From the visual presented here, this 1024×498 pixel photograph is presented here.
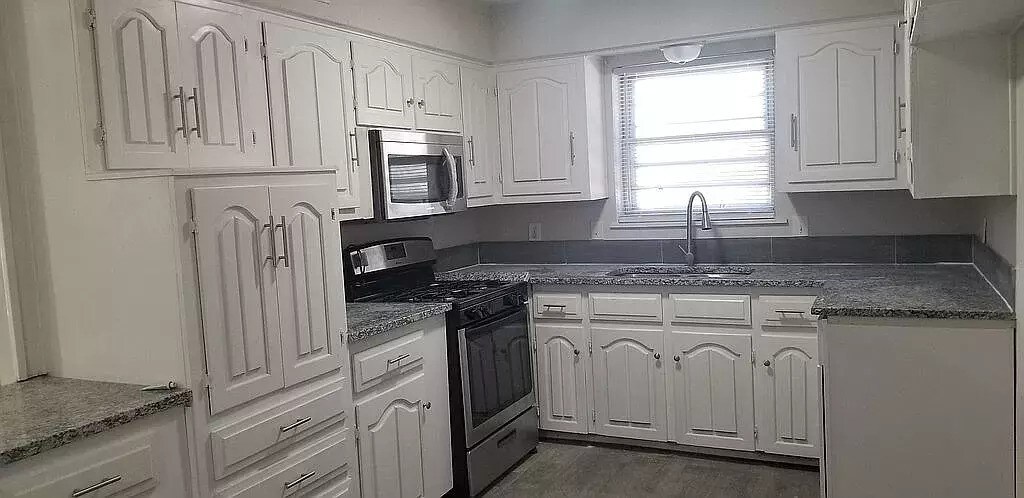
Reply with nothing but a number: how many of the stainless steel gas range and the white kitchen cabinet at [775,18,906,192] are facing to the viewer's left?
0

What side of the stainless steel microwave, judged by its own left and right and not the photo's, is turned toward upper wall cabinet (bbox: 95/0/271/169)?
right

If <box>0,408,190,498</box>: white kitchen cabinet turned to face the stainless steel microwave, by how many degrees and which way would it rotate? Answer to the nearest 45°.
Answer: approximately 90° to its left

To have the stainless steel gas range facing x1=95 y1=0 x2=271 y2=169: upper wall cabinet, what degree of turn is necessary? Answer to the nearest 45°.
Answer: approximately 90° to its right

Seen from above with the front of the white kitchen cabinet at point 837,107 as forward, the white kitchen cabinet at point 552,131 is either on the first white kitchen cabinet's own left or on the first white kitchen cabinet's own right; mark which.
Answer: on the first white kitchen cabinet's own right

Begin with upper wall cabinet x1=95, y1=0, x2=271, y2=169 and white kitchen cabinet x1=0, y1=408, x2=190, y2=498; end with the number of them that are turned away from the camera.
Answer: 0

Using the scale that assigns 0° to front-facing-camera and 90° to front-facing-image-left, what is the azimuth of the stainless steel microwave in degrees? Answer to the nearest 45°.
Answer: approximately 315°

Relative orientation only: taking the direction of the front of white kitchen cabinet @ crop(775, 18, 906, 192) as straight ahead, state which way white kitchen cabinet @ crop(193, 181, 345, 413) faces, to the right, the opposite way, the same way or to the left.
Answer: to the left

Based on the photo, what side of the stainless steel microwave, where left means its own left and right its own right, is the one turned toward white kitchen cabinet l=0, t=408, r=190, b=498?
right

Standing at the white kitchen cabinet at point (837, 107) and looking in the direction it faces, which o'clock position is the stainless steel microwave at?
The stainless steel microwave is roughly at 2 o'clock from the white kitchen cabinet.

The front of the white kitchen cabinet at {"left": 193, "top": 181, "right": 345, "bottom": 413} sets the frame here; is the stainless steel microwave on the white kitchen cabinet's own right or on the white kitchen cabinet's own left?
on the white kitchen cabinet's own left

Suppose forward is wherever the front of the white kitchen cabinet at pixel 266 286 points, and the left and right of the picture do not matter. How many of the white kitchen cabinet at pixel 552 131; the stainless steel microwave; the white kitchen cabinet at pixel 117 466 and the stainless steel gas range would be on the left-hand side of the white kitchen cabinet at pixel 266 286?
3
